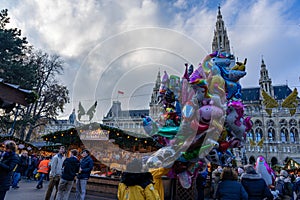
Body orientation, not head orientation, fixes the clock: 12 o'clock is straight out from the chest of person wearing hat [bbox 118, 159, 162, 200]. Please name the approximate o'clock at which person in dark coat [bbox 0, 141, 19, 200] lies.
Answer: The person in dark coat is roughly at 10 o'clock from the person wearing hat.

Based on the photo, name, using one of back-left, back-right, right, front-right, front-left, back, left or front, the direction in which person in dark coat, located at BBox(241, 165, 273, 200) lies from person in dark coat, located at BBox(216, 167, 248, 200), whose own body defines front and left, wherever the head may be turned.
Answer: front-right

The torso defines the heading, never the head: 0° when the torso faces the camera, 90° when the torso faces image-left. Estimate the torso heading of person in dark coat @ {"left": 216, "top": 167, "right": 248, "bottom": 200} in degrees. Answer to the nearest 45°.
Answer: approximately 180°

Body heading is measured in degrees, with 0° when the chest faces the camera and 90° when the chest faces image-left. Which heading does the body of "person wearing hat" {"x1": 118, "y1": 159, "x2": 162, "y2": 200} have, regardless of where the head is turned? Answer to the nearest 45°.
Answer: approximately 180°

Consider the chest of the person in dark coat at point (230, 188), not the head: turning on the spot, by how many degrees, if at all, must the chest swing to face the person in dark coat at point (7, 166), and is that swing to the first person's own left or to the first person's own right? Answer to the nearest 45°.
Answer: approximately 90° to the first person's own left
